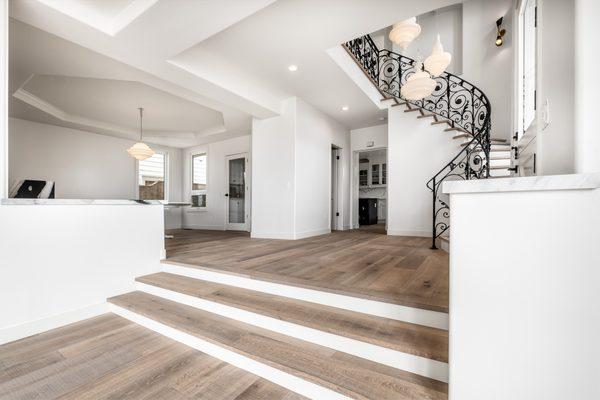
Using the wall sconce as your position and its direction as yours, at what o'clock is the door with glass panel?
The door with glass panel is roughly at 1 o'clock from the wall sconce.

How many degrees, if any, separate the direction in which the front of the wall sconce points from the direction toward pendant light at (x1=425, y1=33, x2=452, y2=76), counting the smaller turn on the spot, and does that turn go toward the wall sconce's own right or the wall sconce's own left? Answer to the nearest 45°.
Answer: approximately 45° to the wall sconce's own left

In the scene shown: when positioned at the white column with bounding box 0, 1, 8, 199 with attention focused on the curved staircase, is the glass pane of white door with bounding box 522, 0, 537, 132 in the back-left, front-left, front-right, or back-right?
front-right

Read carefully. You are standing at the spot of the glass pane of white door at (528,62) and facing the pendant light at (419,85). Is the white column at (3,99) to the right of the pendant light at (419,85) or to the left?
left

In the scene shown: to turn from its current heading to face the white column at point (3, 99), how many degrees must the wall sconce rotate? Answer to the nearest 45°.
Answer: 0° — it already faces it

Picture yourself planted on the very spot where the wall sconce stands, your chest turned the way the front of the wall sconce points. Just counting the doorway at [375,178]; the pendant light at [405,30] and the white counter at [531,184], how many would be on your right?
1

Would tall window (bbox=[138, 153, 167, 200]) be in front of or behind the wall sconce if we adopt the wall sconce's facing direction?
in front

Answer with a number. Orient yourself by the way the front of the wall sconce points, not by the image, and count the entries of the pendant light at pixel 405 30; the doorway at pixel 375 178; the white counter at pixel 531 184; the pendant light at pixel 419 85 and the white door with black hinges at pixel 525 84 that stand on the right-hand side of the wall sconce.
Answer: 3

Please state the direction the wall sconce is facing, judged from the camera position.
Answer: facing the viewer and to the left of the viewer

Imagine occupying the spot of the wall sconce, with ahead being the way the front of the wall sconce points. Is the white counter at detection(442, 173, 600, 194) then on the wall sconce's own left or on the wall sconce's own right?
on the wall sconce's own left

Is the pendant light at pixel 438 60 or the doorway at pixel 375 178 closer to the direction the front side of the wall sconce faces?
the pendant light
